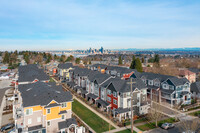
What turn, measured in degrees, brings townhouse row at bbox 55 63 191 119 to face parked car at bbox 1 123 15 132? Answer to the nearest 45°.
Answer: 0° — it already faces it

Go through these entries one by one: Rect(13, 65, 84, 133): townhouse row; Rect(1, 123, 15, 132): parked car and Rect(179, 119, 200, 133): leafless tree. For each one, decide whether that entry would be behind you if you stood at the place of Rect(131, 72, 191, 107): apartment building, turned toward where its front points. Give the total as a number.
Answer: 0

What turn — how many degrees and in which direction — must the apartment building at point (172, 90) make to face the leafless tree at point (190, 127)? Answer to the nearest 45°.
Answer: approximately 45° to its left

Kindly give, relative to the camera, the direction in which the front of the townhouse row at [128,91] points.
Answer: facing the viewer and to the left of the viewer

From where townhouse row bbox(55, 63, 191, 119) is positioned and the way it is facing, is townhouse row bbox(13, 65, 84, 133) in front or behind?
in front

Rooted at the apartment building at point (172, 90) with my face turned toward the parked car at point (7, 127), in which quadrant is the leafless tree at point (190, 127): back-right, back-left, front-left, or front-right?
front-left

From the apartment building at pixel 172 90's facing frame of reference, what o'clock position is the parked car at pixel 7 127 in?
The parked car is roughly at 12 o'clock from the apartment building.

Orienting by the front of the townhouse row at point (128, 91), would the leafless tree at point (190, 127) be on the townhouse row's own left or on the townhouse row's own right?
on the townhouse row's own left
